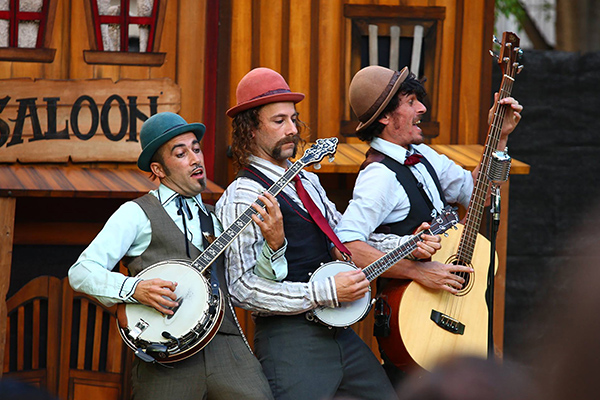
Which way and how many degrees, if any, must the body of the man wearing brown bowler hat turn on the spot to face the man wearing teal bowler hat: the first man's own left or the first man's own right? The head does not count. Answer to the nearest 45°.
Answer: approximately 90° to the first man's own right

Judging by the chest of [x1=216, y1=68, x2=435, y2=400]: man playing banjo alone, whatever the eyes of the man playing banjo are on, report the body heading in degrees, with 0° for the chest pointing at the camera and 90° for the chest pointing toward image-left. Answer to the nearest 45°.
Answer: approximately 315°

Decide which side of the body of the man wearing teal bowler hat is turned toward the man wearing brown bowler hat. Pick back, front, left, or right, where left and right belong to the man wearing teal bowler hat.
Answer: left

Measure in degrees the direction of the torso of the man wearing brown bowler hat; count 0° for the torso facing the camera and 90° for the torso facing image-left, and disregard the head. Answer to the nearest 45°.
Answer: approximately 315°

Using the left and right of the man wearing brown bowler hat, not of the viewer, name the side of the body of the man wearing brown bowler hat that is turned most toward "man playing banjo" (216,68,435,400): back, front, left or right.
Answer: right
